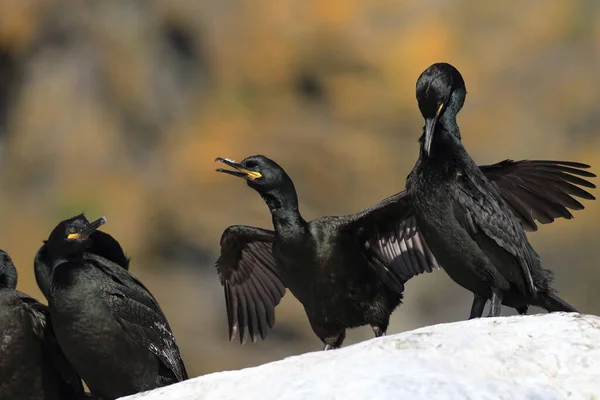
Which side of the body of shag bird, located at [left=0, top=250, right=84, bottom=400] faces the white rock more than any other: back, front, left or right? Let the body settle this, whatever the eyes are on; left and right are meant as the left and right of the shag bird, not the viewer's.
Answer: left

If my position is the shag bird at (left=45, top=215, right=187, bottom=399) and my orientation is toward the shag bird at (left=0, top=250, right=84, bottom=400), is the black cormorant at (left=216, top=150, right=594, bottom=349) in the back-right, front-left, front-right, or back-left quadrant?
back-right

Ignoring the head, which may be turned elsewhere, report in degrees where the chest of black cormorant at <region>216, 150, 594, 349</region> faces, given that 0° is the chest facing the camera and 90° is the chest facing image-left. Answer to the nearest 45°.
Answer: approximately 45°

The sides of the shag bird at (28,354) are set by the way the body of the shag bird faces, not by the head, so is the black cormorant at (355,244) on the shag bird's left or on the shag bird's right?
on the shag bird's left

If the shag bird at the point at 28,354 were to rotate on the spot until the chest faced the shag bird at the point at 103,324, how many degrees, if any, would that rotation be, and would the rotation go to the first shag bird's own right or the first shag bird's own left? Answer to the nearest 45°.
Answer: approximately 90° to the first shag bird's own left
